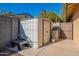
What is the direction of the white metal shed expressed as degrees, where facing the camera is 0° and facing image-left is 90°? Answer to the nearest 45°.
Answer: approximately 315°

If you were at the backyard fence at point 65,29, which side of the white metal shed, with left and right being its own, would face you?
left
